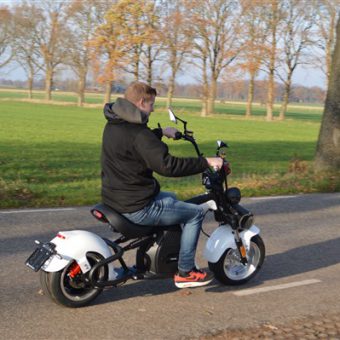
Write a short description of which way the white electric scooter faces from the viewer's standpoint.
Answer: facing away from the viewer and to the right of the viewer

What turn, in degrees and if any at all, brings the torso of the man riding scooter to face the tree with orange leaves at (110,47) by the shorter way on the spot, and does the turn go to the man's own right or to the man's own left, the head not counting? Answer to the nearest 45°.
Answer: approximately 45° to the man's own left

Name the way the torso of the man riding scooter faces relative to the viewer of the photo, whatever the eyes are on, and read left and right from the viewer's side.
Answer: facing away from the viewer and to the right of the viewer

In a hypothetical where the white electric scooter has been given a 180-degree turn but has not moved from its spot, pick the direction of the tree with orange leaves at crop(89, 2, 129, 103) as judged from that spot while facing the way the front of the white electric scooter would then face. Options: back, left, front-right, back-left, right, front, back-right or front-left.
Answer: back-right
